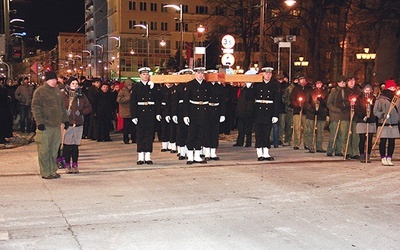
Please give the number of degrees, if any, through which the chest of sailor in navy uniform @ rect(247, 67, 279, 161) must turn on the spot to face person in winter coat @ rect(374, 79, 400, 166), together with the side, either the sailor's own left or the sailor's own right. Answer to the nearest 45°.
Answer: approximately 90° to the sailor's own left

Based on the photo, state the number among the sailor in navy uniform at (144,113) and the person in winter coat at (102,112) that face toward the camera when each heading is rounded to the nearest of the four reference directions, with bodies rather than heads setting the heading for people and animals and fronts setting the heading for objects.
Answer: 2

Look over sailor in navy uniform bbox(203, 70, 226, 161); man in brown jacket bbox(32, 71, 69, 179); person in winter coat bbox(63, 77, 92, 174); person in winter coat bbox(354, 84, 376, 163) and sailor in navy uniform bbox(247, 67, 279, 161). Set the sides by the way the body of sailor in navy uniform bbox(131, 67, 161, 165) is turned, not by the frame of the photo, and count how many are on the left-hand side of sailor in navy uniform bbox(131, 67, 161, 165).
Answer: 3

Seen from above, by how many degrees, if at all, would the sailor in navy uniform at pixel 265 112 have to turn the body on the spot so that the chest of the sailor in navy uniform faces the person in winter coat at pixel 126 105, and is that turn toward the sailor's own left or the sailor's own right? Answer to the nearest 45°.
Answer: approximately 135° to the sailor's own right

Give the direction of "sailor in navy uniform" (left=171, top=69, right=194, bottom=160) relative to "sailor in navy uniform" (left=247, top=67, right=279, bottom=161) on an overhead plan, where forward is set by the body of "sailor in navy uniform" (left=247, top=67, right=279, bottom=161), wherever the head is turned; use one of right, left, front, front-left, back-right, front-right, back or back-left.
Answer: right

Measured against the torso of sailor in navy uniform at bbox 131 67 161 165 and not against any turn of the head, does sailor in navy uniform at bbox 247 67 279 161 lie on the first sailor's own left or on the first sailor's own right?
on the first sailor's own left

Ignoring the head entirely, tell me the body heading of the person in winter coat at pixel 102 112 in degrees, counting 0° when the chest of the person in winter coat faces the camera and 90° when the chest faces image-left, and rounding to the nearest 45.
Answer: approximately 0°

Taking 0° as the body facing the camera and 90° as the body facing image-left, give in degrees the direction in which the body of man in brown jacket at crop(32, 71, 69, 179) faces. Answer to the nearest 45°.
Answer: approximately 315°

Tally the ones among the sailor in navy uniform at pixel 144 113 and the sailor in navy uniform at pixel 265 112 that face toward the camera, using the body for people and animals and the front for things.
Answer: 2

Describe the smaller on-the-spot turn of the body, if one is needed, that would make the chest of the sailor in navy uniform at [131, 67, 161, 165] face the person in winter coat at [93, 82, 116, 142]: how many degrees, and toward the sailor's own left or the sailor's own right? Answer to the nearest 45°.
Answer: approximately 180°
